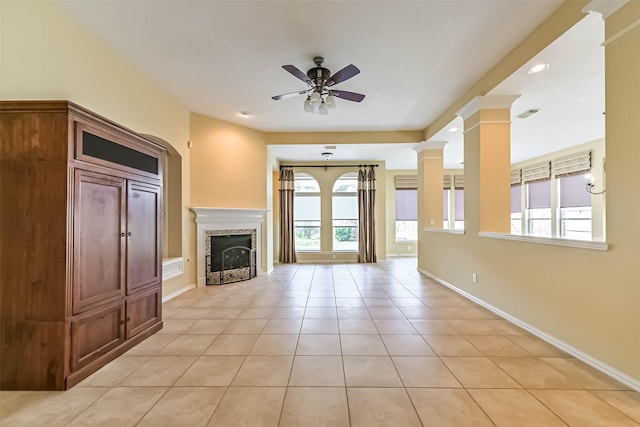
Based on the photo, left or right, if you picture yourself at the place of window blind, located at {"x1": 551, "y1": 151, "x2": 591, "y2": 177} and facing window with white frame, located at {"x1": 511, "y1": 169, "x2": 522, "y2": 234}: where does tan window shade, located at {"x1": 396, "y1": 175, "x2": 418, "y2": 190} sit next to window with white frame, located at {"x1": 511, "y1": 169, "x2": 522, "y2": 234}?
left

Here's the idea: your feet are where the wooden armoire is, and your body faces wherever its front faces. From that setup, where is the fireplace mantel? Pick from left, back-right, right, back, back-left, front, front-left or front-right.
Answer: left

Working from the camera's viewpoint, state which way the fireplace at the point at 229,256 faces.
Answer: facing the viewer and to the right of the viewer

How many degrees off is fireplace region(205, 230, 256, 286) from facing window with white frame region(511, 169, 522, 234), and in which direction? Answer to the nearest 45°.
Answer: approximately 45° to its left

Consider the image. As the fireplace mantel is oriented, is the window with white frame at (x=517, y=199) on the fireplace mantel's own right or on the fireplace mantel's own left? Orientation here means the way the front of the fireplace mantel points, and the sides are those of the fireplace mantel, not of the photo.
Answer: on the fireplace mantel's own left

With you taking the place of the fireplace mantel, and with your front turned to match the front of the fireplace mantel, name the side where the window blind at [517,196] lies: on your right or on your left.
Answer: on your left

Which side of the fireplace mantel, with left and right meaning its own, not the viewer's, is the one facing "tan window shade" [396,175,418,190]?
left

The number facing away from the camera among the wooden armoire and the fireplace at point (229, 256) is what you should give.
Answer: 0

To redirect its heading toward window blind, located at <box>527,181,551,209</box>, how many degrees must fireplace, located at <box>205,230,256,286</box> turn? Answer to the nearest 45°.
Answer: approximately 45° to its left
